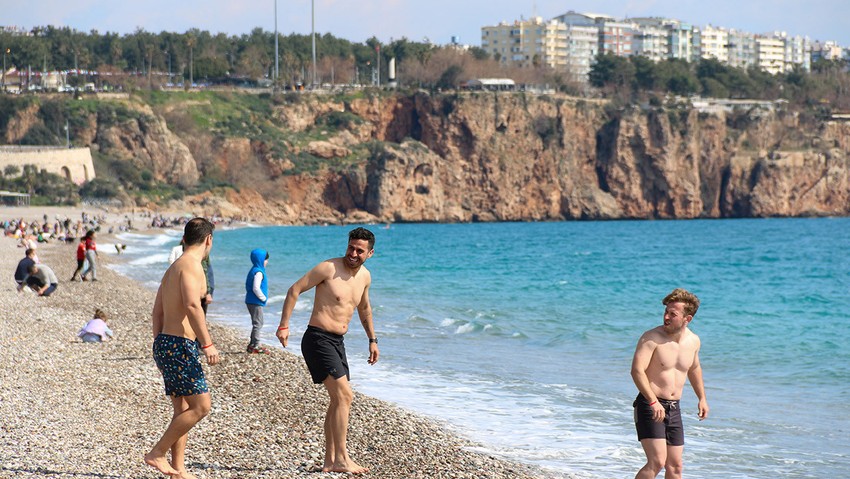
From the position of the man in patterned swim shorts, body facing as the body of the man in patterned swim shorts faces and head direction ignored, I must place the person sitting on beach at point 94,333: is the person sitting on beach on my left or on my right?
on my left

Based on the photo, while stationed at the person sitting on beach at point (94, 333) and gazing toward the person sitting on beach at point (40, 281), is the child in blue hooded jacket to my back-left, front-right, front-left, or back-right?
back-right

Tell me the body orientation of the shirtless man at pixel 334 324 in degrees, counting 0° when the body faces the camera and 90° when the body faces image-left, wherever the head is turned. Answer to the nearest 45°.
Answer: approximately 315°

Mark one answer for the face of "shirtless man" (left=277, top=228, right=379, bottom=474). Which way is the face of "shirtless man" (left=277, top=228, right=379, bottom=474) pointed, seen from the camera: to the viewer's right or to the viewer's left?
to the viewer's left

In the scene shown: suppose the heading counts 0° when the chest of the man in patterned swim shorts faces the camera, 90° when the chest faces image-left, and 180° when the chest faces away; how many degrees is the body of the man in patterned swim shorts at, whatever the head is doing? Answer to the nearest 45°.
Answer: approximately 225°

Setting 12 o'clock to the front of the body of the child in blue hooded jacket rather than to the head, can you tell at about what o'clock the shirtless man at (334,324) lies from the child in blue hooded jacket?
The shirtless man is roughly at 3 o'clock from the child in blue hooded jacket.

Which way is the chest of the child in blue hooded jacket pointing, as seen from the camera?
to the viewer's right

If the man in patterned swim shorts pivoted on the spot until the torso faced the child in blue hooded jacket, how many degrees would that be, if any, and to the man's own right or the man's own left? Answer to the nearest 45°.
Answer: approximately 45° to the man's own left

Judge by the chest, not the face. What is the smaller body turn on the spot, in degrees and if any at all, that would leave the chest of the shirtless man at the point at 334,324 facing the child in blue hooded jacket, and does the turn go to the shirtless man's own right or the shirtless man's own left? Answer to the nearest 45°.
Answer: approximately 135° to the shirtless man's own left
